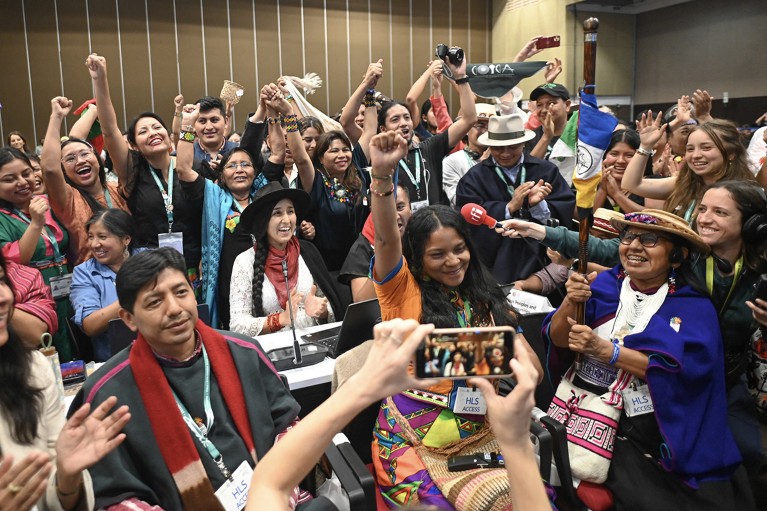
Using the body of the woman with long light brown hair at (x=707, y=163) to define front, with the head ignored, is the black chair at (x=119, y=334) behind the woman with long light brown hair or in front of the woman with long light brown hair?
in front

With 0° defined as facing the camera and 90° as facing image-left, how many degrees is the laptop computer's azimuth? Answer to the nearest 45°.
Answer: approximately 135°

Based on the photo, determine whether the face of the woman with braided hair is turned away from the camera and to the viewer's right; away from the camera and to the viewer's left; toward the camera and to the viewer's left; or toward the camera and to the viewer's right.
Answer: toward the camera and to the viewer's right

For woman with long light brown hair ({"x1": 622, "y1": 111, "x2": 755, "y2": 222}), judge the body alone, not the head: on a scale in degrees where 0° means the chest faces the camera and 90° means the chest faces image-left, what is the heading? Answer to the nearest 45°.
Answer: approximately 45°

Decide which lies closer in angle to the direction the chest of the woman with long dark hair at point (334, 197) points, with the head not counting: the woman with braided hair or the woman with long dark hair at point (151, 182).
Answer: the woman with braided hair

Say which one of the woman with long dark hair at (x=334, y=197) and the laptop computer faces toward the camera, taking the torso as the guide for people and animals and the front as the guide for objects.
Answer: the woman with long dark hair

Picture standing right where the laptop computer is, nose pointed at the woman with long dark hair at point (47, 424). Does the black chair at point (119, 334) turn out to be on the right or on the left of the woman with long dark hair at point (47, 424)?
right

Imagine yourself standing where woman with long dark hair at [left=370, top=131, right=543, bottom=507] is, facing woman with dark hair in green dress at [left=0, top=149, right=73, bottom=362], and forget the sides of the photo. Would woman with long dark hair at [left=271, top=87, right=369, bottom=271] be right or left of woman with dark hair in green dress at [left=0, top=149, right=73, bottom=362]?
right

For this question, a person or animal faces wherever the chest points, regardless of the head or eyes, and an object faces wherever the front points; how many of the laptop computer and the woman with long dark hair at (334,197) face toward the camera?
1

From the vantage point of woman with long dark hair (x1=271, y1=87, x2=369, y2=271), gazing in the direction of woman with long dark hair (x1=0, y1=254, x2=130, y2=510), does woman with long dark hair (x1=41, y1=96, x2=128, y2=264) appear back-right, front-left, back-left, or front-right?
front-right

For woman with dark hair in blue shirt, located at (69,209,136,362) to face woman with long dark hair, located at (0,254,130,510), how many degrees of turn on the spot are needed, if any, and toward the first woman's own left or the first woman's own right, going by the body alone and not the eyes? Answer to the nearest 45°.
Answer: approximately 45° to the first woman's own right

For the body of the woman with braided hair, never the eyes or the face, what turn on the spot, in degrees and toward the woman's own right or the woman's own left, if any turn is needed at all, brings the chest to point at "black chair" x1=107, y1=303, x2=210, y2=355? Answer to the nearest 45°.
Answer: approximately 90° to the woman's own right

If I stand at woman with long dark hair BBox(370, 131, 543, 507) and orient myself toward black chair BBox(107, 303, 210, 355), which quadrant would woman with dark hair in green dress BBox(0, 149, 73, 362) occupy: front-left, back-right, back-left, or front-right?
front-right

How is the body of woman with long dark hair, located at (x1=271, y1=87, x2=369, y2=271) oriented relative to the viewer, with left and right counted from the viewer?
facing the viewer

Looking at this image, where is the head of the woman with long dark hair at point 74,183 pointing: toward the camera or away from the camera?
toward the camera

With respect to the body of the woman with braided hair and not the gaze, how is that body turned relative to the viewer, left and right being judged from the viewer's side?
facing the viewer and to the right of the viewer

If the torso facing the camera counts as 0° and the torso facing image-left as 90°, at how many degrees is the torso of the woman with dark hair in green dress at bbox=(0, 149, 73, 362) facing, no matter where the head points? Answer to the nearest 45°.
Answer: approximately 315°
